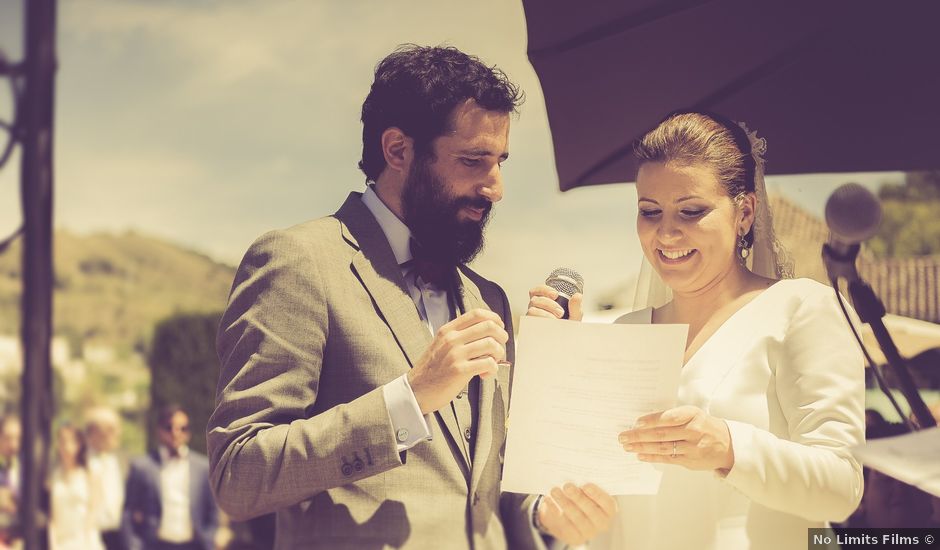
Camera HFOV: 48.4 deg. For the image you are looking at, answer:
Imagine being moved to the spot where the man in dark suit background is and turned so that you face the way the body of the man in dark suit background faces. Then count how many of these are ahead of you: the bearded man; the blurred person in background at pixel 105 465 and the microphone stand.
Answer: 2

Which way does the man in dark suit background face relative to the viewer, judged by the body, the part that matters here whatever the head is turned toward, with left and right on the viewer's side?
facing the viewer

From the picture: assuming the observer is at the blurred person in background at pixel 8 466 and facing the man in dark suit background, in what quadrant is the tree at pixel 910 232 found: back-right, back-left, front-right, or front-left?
front-left

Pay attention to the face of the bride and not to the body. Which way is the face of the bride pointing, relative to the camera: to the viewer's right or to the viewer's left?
to the viewer's left

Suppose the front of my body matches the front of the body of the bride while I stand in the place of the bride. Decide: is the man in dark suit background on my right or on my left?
on my right

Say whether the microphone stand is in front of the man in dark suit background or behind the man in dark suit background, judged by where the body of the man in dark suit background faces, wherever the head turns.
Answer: in front

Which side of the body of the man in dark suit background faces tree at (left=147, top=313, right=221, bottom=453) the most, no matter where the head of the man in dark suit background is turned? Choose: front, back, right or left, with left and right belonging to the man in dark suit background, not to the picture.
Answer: back

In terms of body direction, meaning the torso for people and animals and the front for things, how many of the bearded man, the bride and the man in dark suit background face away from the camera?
0

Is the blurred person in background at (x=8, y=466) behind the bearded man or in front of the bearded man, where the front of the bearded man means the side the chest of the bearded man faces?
behind

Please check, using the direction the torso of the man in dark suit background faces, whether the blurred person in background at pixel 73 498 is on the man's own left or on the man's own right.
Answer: on the man's own right

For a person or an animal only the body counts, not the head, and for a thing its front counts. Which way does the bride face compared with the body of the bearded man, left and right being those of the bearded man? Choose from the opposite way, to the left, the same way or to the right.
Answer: to the right

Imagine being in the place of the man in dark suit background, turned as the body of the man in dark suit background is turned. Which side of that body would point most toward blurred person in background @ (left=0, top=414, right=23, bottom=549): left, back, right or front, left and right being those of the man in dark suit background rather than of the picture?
right

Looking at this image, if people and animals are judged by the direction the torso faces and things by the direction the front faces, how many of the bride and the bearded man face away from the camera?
0

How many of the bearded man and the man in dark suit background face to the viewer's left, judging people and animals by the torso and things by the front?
0

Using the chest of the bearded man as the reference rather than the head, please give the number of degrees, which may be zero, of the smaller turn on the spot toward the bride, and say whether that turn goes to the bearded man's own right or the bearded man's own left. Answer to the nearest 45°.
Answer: approximately 45° to the bearded man's own left

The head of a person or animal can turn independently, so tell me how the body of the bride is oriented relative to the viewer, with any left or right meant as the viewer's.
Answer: facing the viewer and to the left of the viewer

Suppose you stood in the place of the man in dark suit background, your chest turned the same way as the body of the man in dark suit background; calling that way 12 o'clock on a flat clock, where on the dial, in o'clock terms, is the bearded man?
The bearded man is roughly at 12 o'clock from the man in dark suit background.
